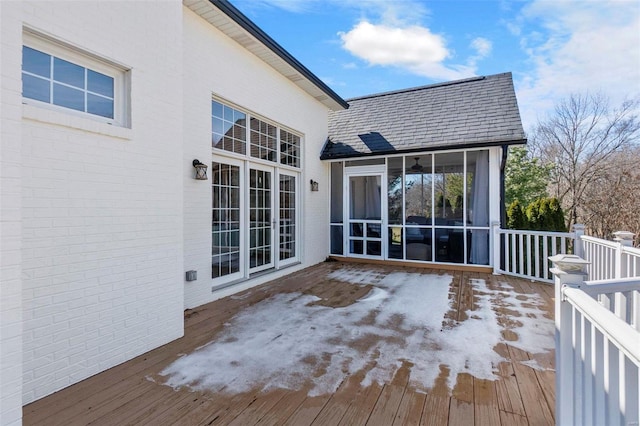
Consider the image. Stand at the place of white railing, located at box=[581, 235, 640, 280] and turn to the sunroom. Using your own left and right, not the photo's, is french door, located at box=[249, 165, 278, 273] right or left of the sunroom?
left

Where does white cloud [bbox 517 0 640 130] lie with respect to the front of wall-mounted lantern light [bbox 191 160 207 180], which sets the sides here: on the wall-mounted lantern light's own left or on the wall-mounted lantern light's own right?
on the wall-mounted lantern light's own left

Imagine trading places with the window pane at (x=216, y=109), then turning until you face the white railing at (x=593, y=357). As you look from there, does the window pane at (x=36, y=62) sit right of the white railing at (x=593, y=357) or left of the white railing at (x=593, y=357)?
right

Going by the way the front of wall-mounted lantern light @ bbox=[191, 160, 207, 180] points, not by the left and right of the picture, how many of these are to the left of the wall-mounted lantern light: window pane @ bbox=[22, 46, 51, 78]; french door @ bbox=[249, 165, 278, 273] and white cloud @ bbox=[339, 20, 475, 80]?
2

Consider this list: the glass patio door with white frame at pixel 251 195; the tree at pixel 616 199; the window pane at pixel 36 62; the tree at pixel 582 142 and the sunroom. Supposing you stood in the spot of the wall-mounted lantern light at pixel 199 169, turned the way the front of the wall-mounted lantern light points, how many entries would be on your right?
1

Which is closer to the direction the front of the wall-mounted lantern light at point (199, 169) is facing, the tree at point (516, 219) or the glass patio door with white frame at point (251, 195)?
the tree

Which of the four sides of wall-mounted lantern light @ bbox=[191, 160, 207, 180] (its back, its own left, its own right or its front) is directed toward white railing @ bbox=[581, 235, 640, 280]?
front

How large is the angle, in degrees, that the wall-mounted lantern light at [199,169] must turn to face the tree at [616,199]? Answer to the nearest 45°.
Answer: approximately 45° to its left

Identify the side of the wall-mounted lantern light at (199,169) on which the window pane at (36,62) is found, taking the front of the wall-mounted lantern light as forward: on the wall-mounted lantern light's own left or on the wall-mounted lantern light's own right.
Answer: on the wall-mounted lantern light's own right

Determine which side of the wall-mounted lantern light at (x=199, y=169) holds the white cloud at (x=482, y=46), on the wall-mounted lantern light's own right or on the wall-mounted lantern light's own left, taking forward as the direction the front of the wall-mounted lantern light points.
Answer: on the wall-mounted lantern light's own left

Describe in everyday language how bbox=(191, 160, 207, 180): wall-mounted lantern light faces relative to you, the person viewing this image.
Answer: facing the viewer and to the right of the viewer

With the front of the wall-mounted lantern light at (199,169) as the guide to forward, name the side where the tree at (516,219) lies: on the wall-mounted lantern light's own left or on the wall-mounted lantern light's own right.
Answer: on the wall-mounted lantern light's own left

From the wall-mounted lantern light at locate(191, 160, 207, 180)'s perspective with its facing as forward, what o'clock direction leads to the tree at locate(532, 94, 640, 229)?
The tree is roughly at 10 o'clock from the wall-mounted lantern light.

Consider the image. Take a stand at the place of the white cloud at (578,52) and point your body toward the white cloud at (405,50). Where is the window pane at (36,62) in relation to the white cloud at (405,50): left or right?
left

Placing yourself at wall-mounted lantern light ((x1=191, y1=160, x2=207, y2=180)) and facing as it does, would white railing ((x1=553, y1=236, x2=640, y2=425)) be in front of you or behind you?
in front

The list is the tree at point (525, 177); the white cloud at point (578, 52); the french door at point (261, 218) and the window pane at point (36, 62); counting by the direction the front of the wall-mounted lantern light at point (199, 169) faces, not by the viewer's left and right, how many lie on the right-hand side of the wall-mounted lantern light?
1

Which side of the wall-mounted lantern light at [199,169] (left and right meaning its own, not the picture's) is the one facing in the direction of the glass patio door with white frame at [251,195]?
left

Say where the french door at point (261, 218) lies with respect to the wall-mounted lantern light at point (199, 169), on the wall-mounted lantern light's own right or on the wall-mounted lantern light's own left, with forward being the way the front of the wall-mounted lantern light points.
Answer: on the wall-mounted lantern light's own left
